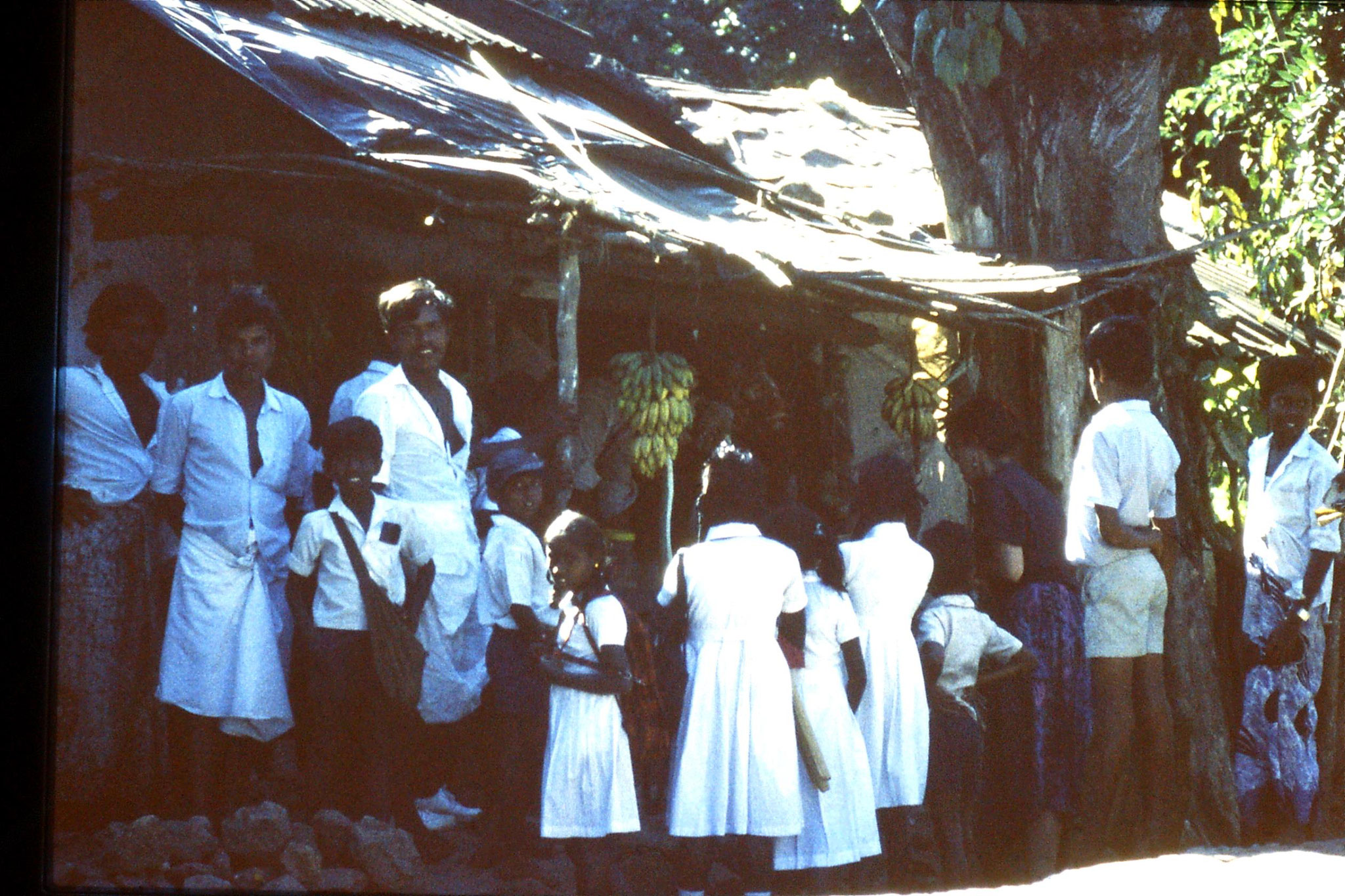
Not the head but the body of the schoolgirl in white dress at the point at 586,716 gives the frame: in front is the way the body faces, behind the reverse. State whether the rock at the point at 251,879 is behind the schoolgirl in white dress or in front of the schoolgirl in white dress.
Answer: in front

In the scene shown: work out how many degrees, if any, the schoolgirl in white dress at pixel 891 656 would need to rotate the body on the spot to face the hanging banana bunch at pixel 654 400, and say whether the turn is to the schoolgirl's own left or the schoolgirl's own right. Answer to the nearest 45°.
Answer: approximately 45° to the schoolgirl's own left

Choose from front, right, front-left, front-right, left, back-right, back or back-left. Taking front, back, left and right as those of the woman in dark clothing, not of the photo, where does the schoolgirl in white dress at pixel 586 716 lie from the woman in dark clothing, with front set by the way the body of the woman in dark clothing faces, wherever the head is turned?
front-left

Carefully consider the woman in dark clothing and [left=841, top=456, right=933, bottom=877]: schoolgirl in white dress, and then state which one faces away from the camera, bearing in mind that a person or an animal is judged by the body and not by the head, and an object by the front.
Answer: the schoolgirl in white dress

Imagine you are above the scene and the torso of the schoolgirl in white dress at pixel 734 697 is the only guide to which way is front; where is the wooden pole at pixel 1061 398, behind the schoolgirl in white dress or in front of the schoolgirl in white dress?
in front

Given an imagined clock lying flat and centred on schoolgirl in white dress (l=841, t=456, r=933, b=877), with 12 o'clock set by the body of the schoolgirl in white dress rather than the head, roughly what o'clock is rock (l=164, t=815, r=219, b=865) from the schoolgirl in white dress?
The rock is roughly at 8 o'clock from the schoolgirl in white dress.

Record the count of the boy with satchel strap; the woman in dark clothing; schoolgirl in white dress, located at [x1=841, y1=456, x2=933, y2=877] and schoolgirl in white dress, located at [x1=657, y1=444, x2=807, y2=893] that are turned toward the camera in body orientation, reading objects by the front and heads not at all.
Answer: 1

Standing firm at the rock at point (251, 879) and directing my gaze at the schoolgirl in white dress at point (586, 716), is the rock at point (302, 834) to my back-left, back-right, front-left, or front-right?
front-left

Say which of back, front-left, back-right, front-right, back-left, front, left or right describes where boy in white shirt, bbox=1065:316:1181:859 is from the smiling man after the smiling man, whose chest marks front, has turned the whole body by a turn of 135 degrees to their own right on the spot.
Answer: back

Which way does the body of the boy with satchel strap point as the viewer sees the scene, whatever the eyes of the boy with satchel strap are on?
toward the camera

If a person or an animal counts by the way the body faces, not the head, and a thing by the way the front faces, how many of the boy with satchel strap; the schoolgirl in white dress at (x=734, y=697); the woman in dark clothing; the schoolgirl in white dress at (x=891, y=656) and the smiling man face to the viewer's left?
1

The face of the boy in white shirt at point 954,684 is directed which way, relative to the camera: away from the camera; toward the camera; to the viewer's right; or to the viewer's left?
away from the camera

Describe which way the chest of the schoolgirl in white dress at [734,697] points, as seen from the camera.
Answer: away from the camera

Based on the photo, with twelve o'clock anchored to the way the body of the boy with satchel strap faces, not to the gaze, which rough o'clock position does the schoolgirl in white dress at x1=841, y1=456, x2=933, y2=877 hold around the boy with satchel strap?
The schoolgirl in white dress is roughly at 9 o'clock from the boy with satchel strap.

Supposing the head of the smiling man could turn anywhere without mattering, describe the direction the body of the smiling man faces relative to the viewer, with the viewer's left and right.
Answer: facing the viewer and to the right of the viewer

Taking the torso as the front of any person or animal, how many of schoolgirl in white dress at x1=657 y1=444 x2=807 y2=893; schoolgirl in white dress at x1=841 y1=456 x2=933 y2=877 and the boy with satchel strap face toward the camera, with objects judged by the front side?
1

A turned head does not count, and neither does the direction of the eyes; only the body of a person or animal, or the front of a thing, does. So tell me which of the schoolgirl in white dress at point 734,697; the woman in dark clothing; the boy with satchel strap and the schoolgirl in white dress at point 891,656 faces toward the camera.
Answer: the boy with satchel strap

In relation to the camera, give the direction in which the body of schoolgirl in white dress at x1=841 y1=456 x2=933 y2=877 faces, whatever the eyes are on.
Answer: away from the camera

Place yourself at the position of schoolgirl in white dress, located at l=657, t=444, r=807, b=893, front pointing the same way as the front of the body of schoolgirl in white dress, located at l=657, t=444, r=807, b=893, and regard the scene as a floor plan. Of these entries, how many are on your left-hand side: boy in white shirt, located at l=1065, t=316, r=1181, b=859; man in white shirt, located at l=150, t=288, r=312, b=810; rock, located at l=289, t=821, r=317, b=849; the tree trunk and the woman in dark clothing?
2
